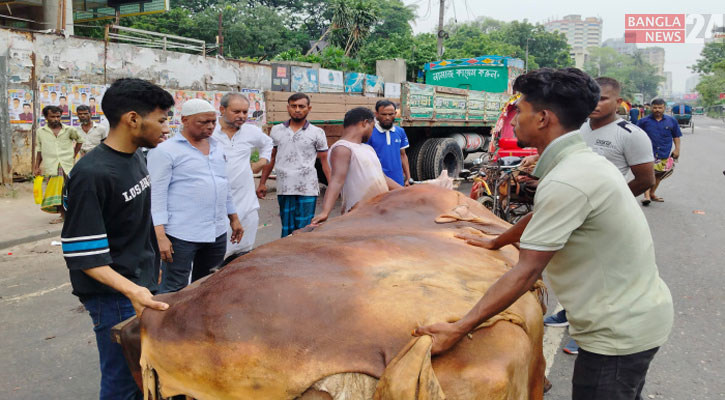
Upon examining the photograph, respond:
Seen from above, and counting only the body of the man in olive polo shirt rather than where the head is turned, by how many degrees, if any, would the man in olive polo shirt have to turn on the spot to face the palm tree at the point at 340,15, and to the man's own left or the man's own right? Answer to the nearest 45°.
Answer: approximately 90° to the man's own right

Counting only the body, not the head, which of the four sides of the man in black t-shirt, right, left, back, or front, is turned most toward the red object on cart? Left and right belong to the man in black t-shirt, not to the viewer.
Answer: left

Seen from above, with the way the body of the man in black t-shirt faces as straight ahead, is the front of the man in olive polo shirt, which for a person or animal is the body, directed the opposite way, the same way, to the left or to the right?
the opposite way

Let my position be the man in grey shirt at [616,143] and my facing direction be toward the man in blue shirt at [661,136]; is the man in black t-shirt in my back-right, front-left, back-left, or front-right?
back-left

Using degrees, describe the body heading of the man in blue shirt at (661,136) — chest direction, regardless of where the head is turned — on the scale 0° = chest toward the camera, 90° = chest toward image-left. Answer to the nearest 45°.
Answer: approximately 0°

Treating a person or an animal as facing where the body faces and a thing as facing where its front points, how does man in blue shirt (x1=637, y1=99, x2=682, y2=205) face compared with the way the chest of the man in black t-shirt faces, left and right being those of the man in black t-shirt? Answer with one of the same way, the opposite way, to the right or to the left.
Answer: to the right

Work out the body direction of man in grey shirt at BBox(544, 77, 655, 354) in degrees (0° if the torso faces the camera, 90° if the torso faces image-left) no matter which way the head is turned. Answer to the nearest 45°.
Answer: approximately 45°

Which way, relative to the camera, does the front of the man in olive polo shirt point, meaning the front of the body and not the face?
to the viewer's left

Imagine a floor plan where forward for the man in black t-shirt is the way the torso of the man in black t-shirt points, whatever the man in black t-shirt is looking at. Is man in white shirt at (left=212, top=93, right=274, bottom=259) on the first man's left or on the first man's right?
on the first man's left
